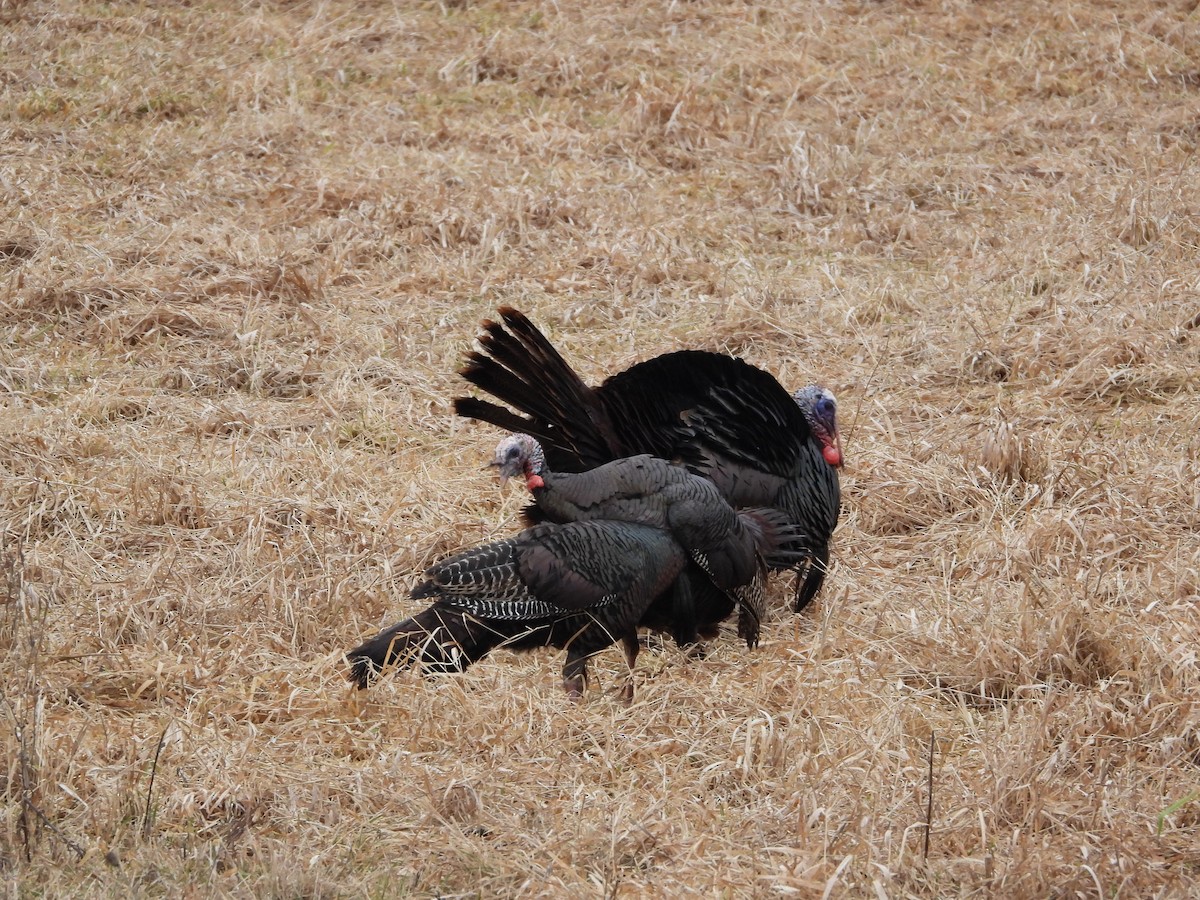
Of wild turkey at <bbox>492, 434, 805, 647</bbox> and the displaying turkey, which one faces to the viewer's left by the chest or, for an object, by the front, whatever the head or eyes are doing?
the wild turkey

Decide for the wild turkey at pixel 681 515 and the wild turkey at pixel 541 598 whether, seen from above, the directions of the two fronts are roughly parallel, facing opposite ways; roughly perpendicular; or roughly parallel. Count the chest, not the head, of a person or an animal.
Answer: roughly parallel, facing opposite ways

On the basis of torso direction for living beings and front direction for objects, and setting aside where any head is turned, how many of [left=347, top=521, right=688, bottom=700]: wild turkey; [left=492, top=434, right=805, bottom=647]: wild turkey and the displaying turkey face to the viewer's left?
1

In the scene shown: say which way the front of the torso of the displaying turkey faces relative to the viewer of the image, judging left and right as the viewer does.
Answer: facing to the right of the viewer

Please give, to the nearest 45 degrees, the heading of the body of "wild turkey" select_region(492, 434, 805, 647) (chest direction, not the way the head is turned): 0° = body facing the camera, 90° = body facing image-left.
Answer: approximately 90°

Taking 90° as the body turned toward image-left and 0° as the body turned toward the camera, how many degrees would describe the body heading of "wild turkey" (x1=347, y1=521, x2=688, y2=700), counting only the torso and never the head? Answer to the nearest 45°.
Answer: approximately 270°

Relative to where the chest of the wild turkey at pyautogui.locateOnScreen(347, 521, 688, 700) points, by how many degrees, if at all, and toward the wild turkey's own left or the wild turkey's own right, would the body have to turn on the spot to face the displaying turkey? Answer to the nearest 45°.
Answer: approximately 45° to the wild turkey's own left

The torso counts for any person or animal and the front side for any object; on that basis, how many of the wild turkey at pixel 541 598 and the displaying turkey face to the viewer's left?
0

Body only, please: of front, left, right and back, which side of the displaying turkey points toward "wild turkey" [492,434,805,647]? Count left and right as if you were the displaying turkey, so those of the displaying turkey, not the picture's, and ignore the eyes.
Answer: right

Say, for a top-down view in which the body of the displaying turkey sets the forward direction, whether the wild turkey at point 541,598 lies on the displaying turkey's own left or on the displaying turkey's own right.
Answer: on the displaying turkey's own right

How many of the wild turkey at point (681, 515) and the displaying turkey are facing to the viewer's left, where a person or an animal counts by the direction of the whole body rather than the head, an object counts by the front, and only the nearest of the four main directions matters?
1

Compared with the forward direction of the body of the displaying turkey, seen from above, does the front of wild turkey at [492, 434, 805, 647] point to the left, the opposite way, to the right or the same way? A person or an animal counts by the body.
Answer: the opposite way
